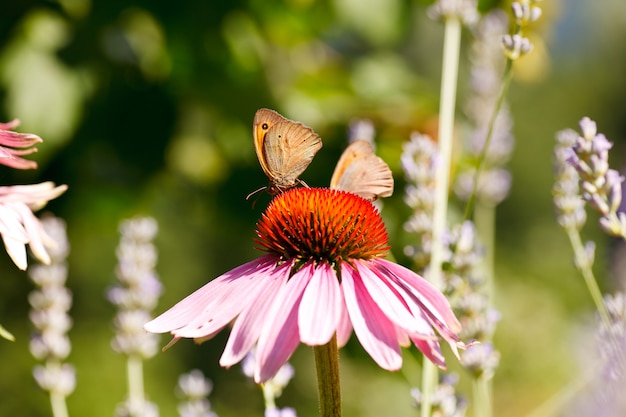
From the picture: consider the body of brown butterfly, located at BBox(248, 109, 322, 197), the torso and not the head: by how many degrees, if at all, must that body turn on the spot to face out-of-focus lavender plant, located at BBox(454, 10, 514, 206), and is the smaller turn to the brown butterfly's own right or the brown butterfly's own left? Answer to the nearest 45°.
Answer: approximately 135° to the brown butterfly's own right

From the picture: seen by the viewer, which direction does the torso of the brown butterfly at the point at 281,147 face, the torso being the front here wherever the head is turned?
to the viewer's left
